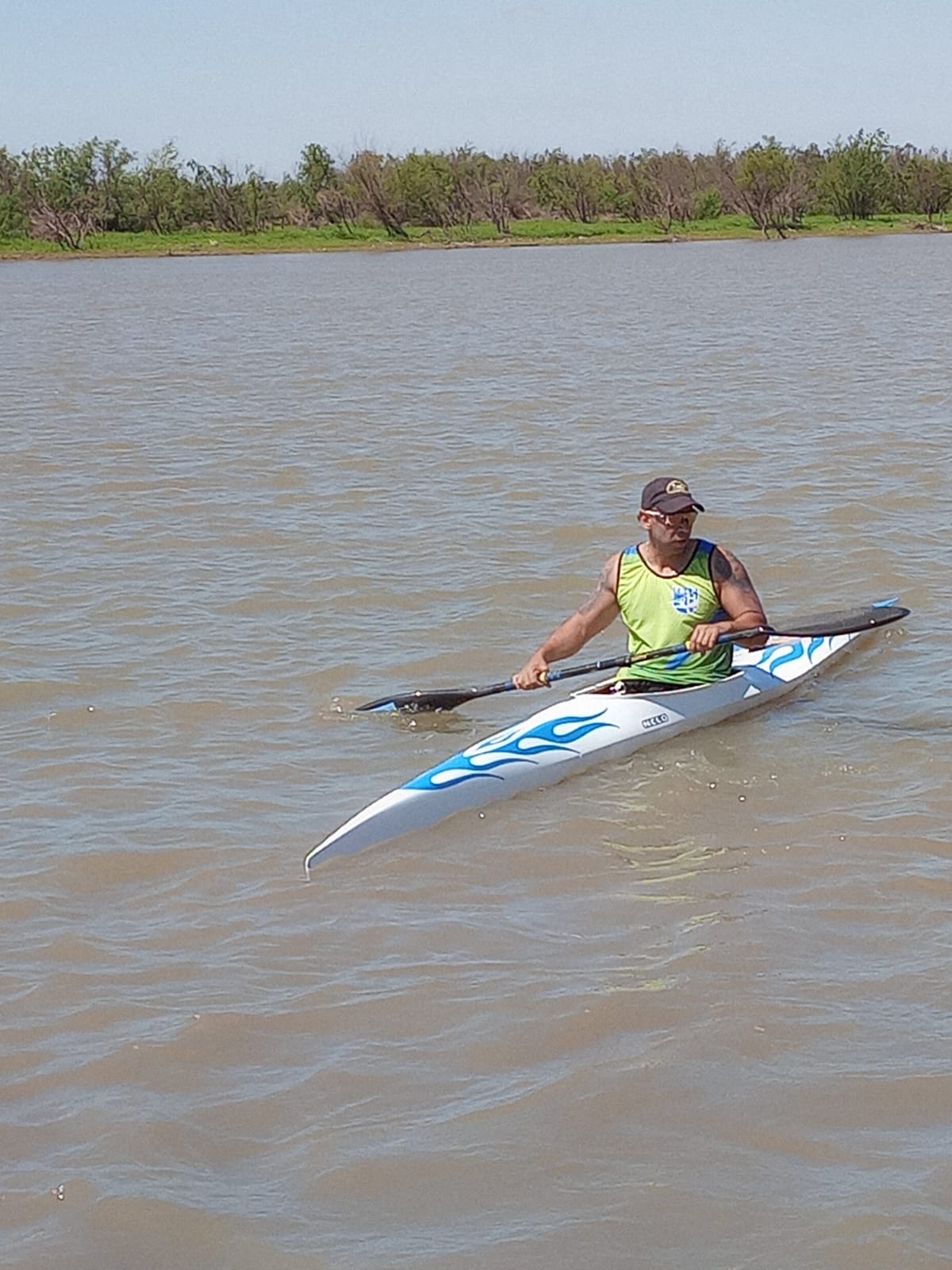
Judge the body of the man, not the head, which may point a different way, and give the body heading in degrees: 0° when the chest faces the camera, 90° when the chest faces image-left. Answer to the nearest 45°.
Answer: approximately 0°

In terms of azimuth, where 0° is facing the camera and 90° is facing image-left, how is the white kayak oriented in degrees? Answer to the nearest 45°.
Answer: approximately 45°
